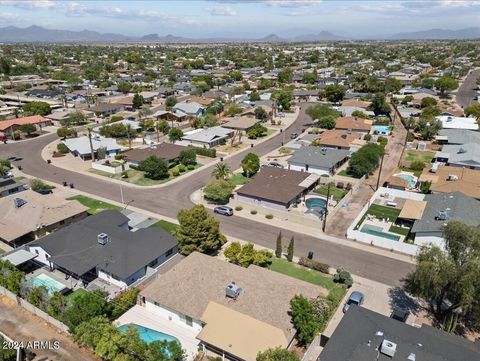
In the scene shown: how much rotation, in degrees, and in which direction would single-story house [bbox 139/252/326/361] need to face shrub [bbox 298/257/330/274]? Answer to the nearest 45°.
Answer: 0° — it already faces it

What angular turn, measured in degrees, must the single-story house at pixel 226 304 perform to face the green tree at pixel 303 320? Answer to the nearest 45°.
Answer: approximately 90° to its right

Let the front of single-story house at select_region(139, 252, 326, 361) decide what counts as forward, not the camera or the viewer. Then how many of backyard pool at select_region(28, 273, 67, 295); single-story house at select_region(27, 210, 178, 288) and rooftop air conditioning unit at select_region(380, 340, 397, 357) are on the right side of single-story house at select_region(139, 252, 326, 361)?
1

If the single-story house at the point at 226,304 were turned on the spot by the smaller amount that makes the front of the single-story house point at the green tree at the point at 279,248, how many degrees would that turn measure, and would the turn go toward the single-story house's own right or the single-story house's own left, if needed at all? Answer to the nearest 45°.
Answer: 0° — it already faces it

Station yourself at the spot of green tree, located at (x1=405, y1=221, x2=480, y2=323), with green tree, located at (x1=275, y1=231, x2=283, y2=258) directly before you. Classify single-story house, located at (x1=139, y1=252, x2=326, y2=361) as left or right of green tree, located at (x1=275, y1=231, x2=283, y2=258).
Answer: left

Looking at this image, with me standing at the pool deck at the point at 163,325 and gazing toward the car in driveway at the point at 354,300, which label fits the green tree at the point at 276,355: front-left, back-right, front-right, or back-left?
front-right

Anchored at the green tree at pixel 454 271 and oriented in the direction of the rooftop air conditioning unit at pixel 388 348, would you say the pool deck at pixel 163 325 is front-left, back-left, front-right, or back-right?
front-right

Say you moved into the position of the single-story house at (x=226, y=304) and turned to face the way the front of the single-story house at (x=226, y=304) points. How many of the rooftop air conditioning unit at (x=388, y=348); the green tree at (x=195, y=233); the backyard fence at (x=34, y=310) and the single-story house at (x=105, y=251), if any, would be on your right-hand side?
1

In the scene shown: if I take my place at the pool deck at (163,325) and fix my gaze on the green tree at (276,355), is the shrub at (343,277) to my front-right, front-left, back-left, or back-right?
front-left

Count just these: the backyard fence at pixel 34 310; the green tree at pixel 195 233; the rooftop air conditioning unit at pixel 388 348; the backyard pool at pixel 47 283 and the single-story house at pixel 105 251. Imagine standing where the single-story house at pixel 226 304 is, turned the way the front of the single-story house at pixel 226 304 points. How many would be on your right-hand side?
1

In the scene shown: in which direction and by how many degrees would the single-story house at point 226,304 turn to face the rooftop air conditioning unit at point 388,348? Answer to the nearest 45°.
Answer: approximately 90° to its right

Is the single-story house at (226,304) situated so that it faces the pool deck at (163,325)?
no

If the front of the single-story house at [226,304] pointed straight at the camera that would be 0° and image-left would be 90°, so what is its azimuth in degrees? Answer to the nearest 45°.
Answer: approximately 225°

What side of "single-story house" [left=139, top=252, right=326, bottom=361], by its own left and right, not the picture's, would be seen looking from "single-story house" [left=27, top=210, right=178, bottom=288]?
left

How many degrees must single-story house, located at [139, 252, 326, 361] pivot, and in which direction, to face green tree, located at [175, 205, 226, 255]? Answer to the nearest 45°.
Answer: approximately 45° to its left
